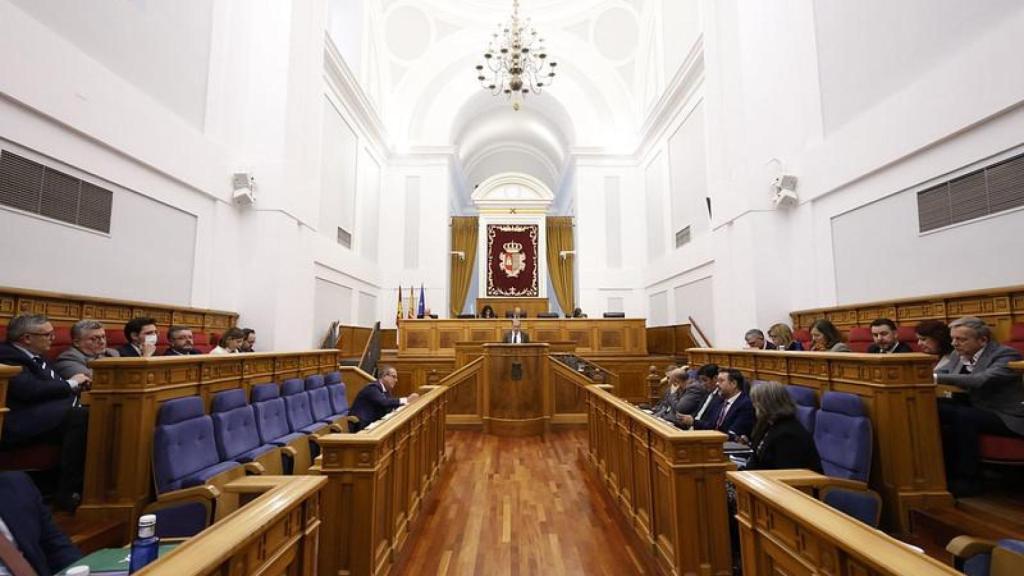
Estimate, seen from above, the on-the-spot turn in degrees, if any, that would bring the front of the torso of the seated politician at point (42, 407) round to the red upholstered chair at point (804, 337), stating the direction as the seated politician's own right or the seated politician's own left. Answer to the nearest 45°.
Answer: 0° — they already face it

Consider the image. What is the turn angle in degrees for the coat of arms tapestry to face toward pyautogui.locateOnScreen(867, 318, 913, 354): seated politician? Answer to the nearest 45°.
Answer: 0° — it already faces them

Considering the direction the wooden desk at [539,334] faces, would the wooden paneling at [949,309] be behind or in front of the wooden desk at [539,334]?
in front

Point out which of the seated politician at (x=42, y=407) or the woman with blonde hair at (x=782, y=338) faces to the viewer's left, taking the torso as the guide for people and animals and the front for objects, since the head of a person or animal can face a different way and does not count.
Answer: the woman with blonde hair

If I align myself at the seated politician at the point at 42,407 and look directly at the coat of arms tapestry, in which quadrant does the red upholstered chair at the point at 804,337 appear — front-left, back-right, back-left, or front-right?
front-right

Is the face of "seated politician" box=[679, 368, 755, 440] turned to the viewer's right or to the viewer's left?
to the viewer's left

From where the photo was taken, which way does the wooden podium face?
toward the camera

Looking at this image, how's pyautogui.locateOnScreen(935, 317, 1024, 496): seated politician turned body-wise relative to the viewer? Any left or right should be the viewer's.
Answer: facing to the left of the viewer

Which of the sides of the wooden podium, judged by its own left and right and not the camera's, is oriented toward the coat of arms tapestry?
back

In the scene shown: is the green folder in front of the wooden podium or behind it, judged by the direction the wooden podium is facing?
in front

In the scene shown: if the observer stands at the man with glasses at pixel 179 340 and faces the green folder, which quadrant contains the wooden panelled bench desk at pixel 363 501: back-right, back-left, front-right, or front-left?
front-left

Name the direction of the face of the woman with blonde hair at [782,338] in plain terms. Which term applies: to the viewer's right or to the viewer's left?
to the viewer's left

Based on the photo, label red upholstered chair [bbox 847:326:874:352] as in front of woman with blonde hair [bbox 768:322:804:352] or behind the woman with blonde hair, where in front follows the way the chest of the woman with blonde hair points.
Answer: behind

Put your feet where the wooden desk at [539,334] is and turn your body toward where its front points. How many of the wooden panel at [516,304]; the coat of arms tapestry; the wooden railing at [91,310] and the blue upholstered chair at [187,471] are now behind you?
2

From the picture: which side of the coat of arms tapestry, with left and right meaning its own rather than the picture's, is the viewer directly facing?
front

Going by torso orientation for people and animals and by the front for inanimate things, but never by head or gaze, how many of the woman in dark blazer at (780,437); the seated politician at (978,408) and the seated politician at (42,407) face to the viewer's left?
2

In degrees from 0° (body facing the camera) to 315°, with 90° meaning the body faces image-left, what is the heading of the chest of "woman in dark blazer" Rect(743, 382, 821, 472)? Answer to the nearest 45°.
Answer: approximately 90°

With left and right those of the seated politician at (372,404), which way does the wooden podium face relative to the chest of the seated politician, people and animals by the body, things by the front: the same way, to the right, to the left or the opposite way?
to the right

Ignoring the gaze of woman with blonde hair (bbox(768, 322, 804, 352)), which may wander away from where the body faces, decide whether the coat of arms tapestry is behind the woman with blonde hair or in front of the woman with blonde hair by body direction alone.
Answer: in front
